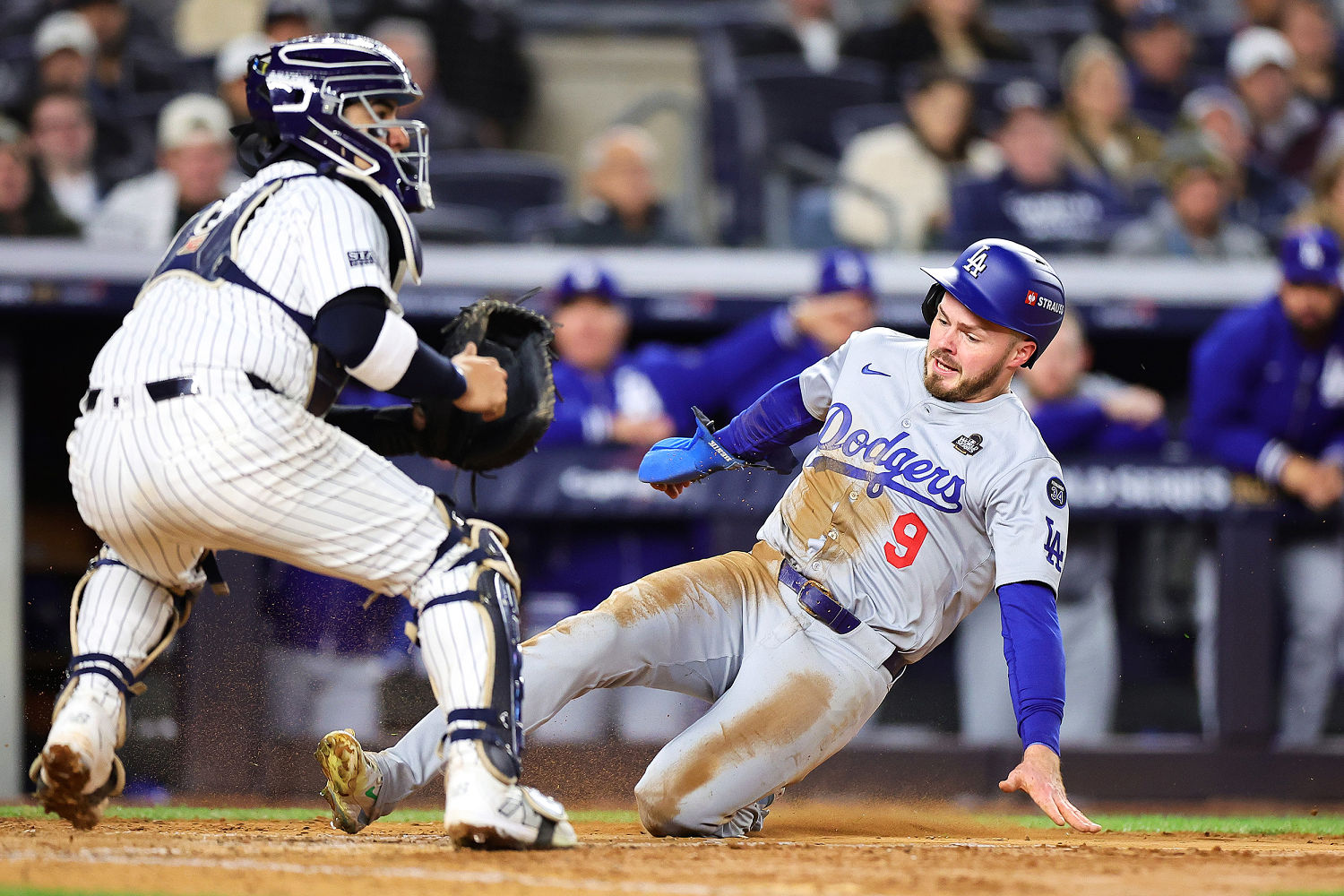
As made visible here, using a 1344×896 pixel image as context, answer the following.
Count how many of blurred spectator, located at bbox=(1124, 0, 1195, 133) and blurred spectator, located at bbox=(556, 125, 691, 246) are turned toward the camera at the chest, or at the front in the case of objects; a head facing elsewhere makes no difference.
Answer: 2

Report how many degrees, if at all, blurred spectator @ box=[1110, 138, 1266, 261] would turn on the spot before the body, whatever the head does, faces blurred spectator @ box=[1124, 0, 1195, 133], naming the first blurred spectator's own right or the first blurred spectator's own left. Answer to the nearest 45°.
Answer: approximately 180°

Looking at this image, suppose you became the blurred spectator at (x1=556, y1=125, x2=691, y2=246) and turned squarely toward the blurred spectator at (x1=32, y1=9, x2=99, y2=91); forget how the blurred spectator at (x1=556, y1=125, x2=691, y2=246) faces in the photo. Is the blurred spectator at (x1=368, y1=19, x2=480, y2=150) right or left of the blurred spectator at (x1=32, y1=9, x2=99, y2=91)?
right

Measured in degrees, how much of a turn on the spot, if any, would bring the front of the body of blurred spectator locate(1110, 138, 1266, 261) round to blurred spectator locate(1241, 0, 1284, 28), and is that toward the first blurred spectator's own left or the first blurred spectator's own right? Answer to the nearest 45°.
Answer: approximately 180°

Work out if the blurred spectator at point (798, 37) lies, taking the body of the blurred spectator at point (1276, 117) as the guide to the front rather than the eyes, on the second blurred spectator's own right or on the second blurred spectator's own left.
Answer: on the second blurred spectator's own right
